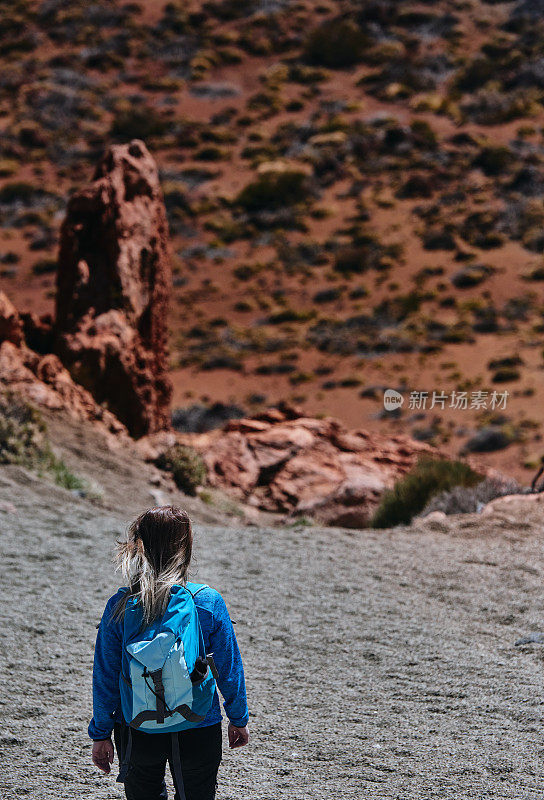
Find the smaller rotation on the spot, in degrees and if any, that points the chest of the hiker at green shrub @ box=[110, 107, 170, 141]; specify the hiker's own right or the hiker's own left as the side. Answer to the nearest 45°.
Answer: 0° — they already face it

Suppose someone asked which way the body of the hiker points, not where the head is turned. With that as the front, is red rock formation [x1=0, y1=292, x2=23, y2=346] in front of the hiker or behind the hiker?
in front

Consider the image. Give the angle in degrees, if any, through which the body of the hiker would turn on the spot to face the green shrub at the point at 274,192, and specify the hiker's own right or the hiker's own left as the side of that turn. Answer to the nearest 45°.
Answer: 0° — they already face it

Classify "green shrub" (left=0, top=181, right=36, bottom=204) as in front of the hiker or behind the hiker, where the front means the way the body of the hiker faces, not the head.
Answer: in front

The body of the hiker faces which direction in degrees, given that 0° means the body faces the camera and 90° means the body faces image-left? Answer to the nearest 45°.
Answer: approximately 180°

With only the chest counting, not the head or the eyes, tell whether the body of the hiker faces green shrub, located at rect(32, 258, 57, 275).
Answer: yes

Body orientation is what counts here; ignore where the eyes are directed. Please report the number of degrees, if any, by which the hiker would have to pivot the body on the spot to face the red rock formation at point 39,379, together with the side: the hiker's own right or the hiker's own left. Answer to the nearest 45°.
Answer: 0° — they already face it

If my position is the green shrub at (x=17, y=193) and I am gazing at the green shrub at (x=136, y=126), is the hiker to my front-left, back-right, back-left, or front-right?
back-right
